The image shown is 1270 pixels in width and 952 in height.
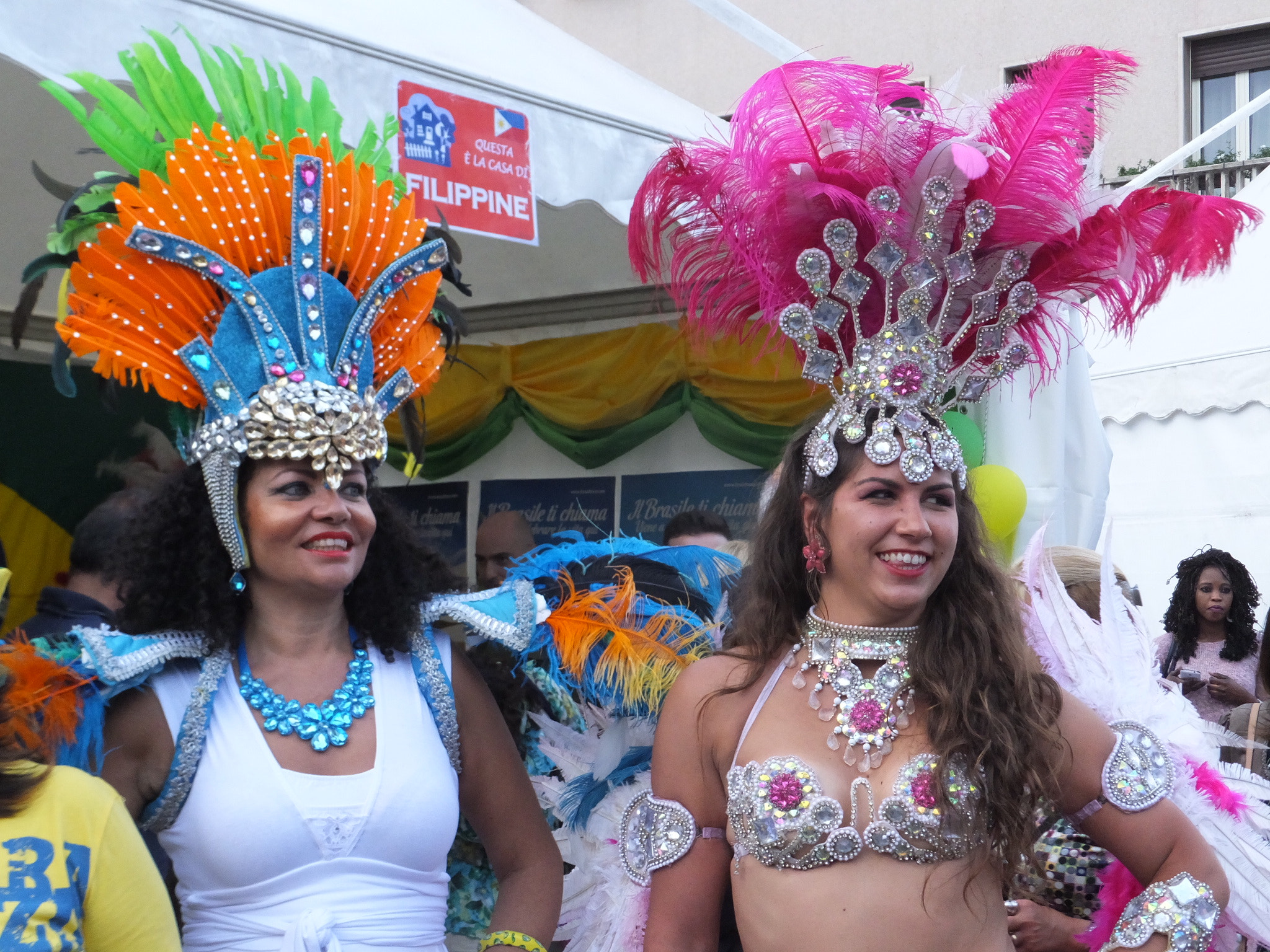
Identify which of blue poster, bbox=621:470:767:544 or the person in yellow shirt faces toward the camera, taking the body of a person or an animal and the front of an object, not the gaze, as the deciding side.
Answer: the blue poster

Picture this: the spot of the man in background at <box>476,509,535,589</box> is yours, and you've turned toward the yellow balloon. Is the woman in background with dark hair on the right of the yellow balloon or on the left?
left

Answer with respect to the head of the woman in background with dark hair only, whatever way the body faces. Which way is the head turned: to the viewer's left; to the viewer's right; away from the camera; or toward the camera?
toward the camera

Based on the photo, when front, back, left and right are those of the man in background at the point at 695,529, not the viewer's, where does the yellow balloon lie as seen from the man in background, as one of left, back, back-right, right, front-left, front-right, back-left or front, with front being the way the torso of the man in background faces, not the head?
front-left

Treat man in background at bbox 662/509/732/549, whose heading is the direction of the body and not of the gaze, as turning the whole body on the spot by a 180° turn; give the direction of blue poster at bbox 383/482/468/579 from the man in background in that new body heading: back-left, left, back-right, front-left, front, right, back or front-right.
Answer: front-left

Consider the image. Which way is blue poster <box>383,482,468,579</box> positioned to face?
toward the camera

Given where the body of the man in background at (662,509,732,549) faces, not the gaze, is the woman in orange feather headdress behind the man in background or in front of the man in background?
in front

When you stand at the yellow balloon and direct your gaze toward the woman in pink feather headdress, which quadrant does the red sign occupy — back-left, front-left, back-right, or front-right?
front-right

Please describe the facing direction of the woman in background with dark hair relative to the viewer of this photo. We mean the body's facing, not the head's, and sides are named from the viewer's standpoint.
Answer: facing the viewer

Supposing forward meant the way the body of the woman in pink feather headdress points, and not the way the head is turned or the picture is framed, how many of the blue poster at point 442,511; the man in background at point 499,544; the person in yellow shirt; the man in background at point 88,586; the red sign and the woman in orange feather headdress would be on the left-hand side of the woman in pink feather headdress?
0

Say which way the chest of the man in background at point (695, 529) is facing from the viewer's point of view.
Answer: toward the camera

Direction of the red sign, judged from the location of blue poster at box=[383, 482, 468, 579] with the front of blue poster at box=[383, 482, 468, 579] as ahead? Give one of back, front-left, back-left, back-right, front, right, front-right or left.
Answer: front

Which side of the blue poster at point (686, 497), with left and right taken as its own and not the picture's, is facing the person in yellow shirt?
front

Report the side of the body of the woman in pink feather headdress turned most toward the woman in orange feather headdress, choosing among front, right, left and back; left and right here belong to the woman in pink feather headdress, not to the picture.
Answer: right

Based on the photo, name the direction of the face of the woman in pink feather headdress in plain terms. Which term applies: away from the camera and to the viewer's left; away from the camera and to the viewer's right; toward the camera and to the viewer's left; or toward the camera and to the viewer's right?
toward the camera and to the viewer's right

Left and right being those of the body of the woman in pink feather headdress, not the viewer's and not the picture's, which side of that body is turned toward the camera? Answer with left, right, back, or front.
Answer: front
